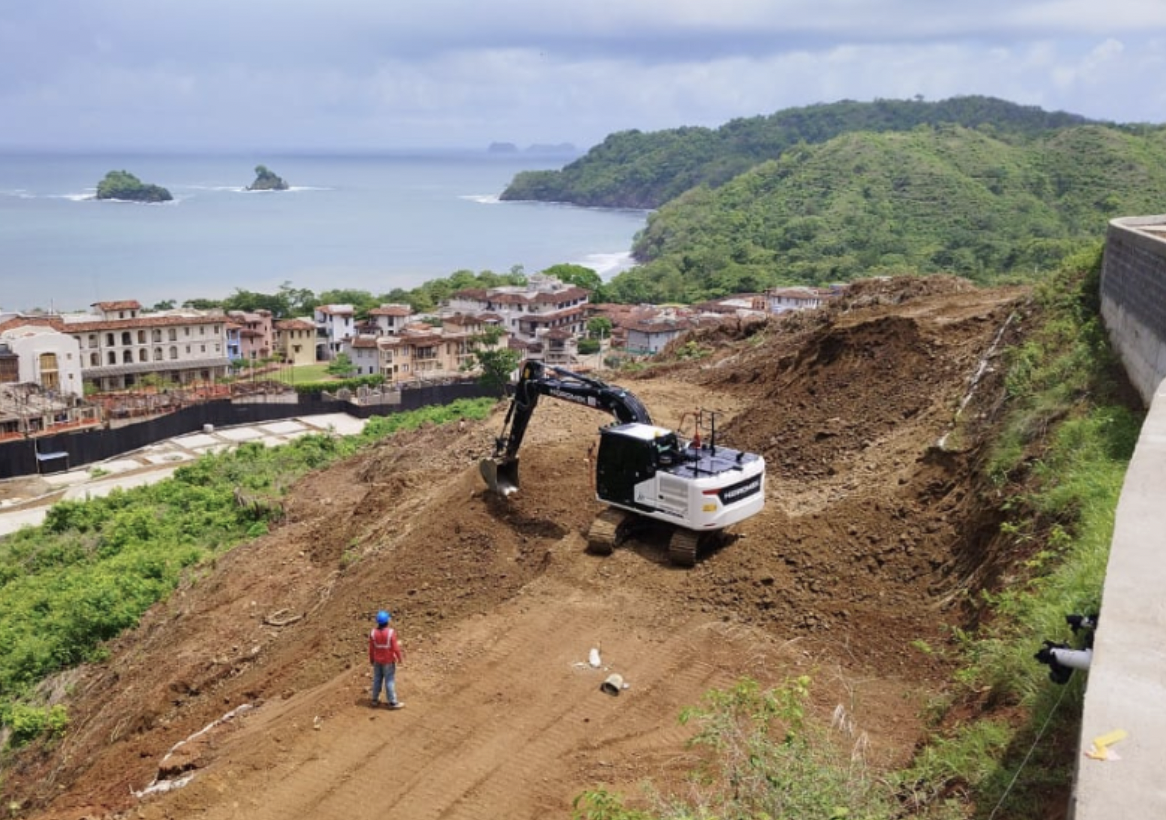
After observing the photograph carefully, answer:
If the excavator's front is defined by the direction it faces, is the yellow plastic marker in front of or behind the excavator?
behind

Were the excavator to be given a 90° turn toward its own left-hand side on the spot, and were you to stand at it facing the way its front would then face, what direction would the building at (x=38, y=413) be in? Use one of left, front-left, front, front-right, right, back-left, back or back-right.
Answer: right

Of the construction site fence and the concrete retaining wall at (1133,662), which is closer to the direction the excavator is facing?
the construction site fence

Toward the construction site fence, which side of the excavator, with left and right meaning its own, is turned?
front

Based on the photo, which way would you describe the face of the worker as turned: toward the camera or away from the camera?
away from the camera

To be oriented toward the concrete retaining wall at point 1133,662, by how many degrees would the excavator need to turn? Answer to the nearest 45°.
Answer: approximately 135° to its left

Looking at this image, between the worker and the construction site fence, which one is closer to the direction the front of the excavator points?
the construction site fence

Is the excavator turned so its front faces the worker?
no

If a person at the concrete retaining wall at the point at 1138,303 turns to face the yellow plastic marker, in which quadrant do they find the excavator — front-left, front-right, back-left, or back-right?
front-right

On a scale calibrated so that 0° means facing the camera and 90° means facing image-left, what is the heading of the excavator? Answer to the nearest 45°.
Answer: approximately 135°
